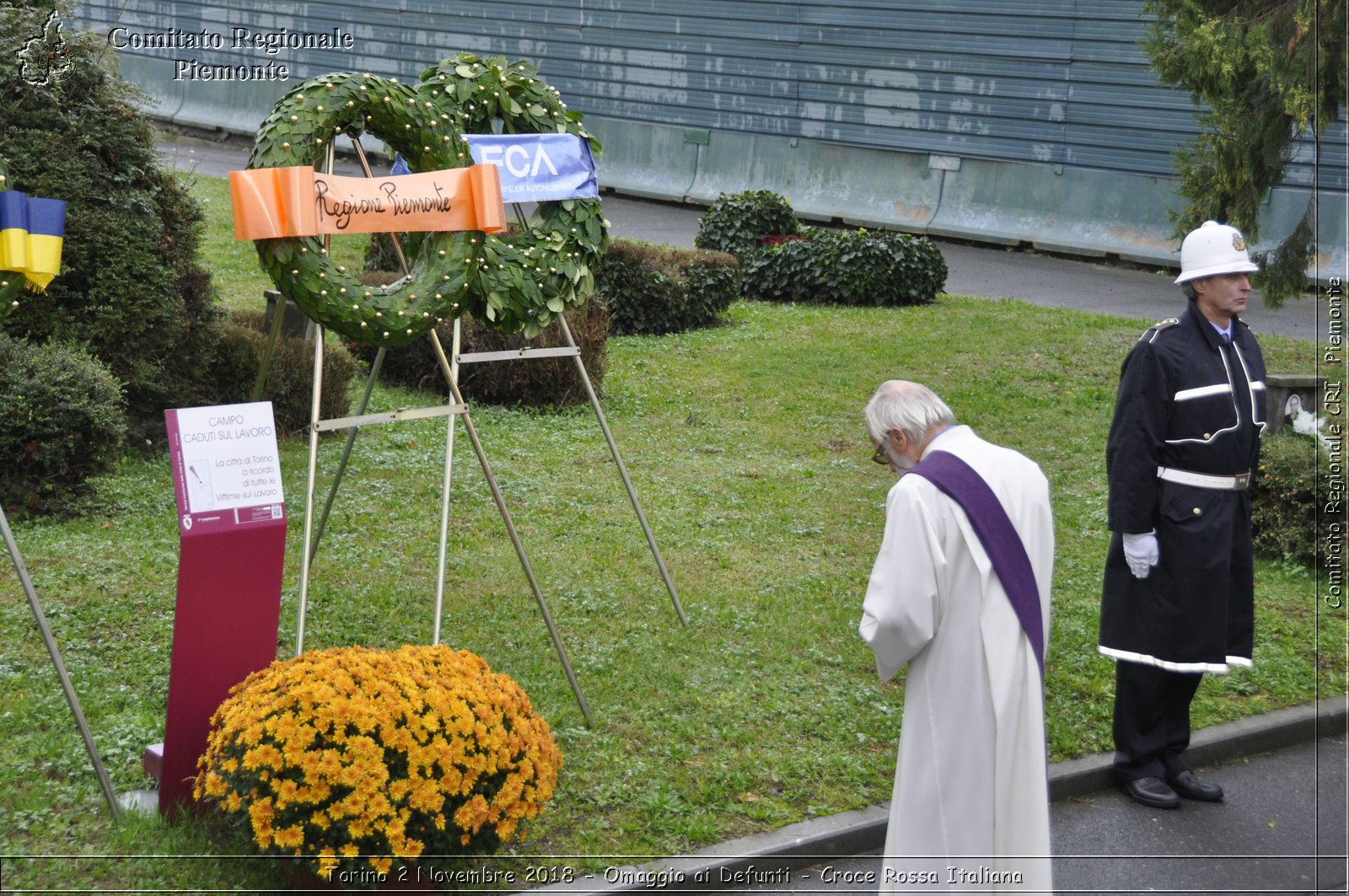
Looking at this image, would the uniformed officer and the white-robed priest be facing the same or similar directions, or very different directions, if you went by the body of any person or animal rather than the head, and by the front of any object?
very different directions

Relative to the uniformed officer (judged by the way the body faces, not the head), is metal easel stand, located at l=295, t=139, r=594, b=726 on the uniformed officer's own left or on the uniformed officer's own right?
on the uniformed officer's own right

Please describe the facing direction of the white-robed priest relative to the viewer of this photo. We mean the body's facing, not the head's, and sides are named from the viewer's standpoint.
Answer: facing away from the viewer and to the left of the viewer

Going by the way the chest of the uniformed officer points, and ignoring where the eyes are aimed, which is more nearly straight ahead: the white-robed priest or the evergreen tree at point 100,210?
the white-robed priest

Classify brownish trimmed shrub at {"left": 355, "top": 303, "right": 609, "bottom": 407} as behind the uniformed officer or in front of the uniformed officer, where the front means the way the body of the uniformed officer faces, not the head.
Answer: behind

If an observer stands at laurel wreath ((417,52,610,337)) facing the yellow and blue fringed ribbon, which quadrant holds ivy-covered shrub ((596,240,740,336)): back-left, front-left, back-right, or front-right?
back-right

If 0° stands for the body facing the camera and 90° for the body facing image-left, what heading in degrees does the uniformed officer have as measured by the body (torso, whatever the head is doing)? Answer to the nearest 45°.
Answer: approximately 315°

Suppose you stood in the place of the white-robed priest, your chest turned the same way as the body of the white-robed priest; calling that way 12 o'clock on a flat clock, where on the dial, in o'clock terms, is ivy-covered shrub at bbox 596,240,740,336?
The ivy-covered shrub is roughly at 1 o'clock from the white-robed priest.

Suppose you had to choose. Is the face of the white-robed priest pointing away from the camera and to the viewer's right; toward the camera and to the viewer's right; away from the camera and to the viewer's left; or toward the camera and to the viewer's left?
away from the camera and to the viewer's left
